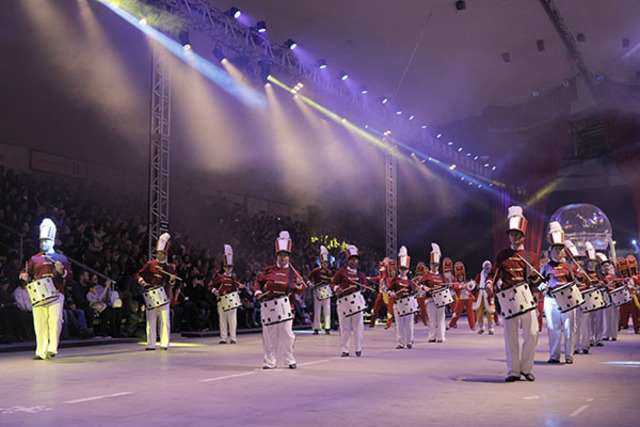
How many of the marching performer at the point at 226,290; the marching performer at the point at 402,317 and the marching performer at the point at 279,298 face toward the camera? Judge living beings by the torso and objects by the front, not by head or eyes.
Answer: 3

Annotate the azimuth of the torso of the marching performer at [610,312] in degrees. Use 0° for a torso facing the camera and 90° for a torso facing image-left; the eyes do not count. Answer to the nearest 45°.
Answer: approximately 45°

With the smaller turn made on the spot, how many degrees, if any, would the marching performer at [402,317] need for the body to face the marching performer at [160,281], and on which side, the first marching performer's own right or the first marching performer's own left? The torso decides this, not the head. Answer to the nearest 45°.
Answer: approximately 90° to the first marching performer's own right

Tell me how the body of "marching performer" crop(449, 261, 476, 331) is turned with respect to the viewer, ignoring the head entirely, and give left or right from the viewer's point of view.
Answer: facing the viewer

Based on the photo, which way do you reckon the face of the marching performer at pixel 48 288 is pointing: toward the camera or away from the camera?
toward the camera

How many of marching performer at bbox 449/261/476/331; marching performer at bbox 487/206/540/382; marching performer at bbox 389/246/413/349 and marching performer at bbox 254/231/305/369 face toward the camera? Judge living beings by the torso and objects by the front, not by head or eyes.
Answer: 4

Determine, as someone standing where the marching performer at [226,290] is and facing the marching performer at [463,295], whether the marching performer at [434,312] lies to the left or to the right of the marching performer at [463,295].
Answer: right

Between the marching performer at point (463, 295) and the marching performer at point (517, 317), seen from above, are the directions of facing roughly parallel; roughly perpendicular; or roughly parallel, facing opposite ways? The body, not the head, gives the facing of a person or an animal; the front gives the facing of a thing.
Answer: roughly parallel

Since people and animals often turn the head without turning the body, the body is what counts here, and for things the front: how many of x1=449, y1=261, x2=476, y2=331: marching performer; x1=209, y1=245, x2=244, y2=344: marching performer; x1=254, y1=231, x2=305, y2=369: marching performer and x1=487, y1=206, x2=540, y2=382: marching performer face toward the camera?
4
